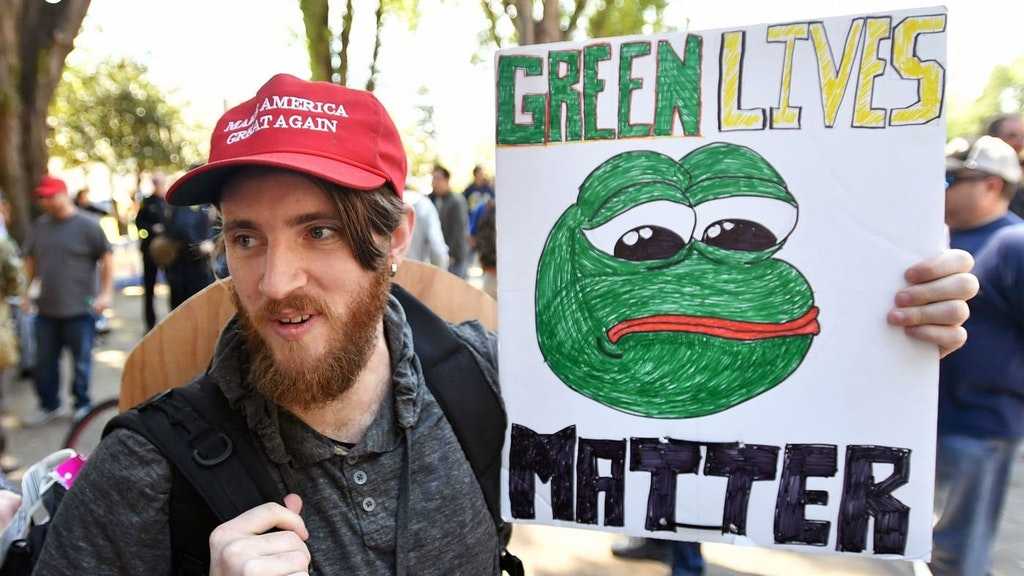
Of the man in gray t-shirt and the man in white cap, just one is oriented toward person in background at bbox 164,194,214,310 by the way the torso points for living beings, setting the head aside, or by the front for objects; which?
the man in white cap

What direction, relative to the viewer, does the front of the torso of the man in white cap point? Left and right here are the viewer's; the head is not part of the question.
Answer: facing to the left of the viewer

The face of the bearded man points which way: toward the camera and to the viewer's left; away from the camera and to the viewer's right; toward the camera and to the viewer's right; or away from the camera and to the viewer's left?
toward the camera and to the viewer's left

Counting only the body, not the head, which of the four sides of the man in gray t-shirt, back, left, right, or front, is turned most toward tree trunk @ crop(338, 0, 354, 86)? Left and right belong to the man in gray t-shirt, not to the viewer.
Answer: back

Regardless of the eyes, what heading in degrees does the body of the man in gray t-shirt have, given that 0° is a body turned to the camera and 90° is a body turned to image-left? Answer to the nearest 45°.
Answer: approximately 45°

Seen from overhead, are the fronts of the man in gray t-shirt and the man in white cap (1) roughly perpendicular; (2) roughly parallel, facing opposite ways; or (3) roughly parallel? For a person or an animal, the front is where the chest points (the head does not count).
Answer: roughly perpendicular

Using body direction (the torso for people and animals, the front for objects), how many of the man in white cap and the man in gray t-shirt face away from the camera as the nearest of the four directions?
0

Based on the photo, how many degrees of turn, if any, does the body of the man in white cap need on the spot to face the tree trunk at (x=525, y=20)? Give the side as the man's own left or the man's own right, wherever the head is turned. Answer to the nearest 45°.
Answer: approximately 45° to the man's own right
